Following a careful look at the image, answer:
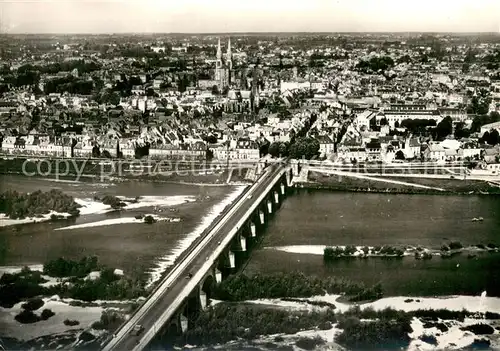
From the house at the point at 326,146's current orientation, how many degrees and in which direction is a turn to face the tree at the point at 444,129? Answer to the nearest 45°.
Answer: approximately 135° to its left

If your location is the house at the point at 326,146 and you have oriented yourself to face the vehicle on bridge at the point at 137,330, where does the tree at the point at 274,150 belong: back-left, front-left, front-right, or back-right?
front-right

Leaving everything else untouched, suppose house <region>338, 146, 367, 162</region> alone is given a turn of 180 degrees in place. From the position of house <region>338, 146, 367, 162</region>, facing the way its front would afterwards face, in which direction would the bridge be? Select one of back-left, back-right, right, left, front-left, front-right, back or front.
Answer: back

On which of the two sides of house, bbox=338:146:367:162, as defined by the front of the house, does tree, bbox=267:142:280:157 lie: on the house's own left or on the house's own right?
on the house's own right

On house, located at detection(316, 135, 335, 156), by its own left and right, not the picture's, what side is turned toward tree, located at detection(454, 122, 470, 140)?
left

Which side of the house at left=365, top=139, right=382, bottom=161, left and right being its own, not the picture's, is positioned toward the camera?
front

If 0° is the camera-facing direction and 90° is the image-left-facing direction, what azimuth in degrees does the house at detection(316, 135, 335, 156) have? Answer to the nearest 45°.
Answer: approximately 0°

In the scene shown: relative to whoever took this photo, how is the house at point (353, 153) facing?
facing the viewer

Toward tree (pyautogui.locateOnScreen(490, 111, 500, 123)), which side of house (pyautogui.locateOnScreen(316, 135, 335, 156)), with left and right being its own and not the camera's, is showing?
left

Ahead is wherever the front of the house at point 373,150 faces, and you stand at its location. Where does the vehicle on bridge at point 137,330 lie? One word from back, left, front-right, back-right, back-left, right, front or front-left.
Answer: front
